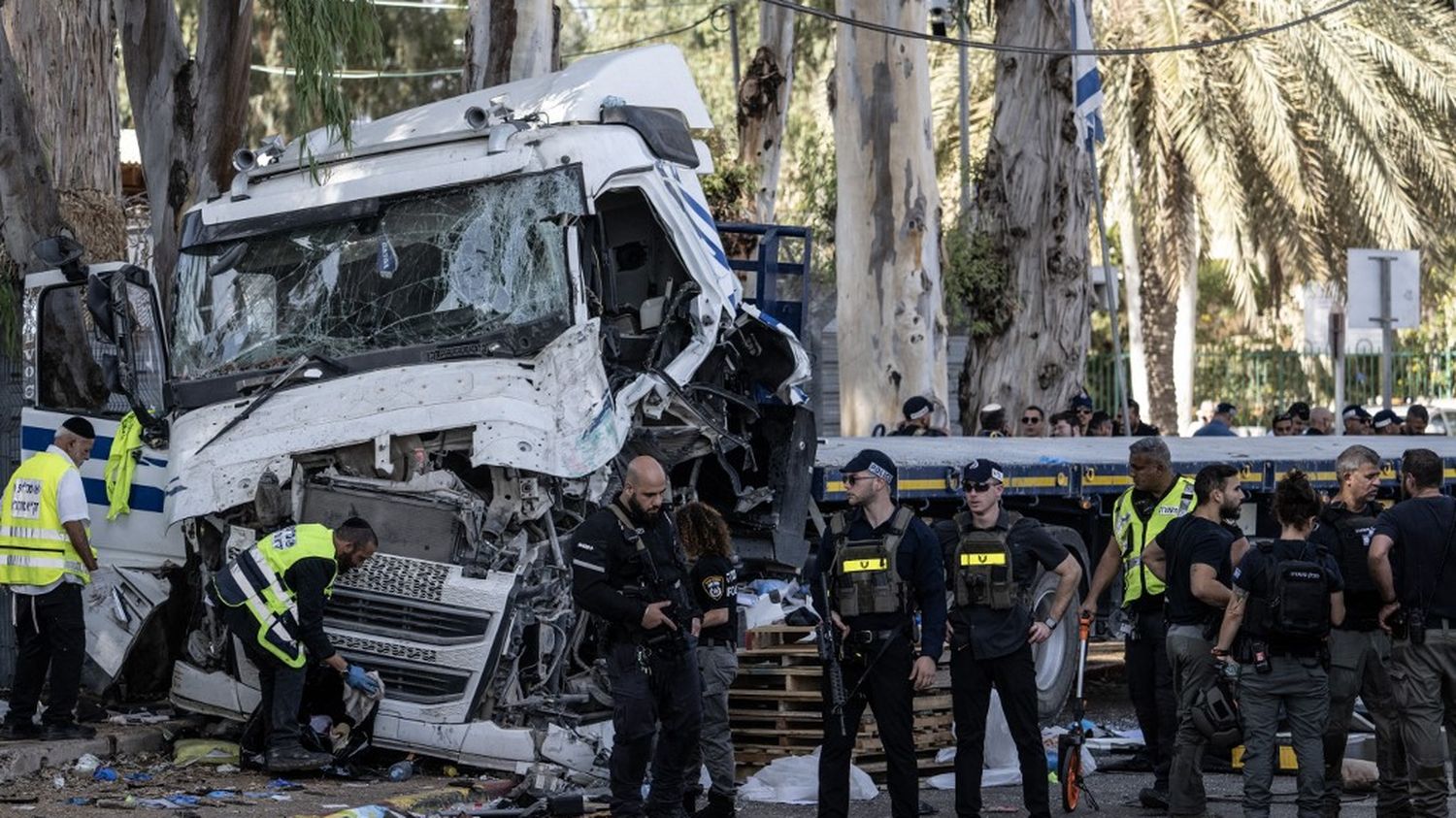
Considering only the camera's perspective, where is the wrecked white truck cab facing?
facing the viewer and to the left of the viewer

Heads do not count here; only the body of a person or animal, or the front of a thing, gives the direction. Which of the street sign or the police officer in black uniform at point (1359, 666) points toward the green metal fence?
the street sign

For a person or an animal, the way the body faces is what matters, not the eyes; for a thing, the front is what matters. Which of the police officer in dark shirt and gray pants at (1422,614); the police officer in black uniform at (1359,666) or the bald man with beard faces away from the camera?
the police officer in dark shirt and gray pants at (1422,614)

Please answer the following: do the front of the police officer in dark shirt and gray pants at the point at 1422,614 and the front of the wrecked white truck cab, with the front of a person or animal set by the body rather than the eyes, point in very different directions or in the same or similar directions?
very different directions

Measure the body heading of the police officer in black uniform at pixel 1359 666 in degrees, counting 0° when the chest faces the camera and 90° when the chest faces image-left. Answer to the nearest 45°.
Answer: approximately 315°

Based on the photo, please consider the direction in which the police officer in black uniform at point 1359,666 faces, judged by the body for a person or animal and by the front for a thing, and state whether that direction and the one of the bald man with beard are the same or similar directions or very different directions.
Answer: same or similar directions

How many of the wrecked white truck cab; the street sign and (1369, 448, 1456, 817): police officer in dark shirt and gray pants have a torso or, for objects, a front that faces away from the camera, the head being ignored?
2

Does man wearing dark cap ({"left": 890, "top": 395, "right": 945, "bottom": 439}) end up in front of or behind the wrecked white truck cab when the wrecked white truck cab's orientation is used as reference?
behind

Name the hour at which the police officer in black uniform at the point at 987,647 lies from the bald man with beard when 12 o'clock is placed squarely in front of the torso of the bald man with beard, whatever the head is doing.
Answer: The police officer in black uniform is roughly at 10 o'clock from the bald man with beard.

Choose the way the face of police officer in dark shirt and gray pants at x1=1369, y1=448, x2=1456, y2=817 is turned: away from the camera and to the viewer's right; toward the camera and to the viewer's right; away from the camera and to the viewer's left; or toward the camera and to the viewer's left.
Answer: away from the camera and to the viewer's left

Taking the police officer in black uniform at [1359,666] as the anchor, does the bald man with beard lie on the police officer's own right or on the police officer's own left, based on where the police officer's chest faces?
on the police officer's own right

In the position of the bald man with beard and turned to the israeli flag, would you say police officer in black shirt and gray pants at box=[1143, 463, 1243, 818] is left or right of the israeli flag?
right

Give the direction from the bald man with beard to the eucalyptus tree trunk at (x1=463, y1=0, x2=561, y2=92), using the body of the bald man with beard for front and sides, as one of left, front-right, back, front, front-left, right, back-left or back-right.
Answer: back-left

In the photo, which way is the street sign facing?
away from the camera

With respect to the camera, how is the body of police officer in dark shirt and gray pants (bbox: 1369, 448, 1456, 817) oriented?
away from the camera

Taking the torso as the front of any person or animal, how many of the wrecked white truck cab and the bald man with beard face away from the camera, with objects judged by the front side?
0
